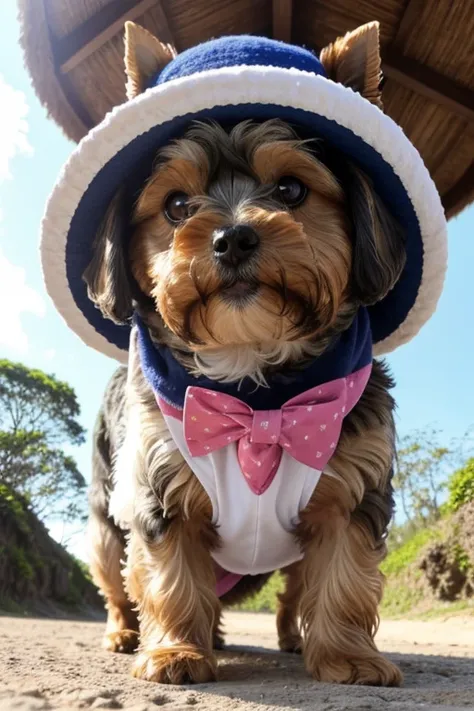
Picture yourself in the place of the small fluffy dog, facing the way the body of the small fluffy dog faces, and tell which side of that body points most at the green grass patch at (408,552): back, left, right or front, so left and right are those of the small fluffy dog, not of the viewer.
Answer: back

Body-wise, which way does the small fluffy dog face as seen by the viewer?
toward the camera

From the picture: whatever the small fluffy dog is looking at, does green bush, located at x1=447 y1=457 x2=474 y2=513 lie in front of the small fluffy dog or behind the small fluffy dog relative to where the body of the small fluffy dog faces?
behind
